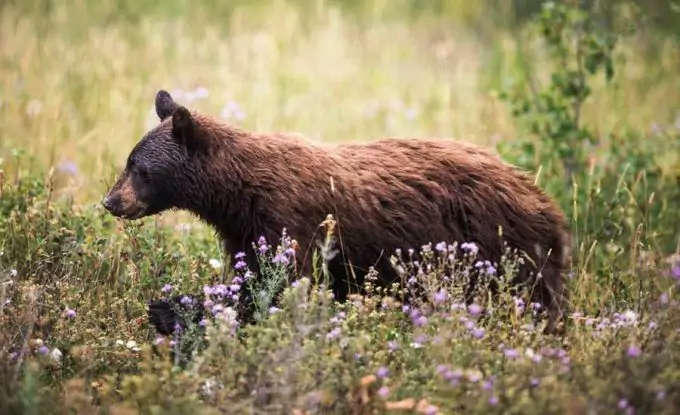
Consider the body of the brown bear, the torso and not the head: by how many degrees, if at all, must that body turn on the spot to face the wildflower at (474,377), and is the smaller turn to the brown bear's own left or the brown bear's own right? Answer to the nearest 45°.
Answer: approximately 90° to the brown bear's own left

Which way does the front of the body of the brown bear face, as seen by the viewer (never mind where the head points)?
to the viewer's left

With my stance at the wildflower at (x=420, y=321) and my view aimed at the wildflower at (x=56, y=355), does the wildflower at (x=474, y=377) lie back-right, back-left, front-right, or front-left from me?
back-left

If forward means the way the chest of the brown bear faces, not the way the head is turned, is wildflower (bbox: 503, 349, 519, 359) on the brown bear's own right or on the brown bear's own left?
on the brown bear's own left

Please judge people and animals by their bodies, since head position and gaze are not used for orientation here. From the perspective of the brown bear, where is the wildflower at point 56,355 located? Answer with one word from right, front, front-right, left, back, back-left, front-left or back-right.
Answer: front-left

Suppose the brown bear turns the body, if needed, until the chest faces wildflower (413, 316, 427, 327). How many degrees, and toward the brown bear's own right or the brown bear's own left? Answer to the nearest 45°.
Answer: approximately 90° to the brown bear's own left

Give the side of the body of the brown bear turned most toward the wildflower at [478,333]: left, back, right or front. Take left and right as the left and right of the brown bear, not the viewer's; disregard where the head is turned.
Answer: left
